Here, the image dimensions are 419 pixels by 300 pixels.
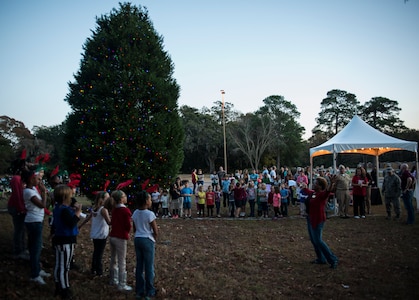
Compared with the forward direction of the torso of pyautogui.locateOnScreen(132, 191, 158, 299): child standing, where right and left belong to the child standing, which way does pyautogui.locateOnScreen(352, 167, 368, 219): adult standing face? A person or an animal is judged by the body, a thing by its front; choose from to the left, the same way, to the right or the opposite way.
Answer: the opposite way

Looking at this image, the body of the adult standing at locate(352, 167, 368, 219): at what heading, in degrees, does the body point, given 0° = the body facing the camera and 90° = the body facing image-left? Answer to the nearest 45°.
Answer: approximately 0°

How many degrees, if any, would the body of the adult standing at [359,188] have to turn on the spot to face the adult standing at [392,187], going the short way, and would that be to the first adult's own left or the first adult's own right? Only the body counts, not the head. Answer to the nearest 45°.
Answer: approximately 45° to the first adult's own left

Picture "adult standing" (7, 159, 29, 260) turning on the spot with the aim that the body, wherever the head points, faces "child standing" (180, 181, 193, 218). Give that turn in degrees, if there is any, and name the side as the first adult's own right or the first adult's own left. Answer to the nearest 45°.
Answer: approximately 45° to the first adult's own left

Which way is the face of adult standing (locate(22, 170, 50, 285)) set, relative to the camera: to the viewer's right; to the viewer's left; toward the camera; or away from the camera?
to the viewer's right

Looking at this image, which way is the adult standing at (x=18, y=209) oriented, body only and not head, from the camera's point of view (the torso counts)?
to the viewer's right

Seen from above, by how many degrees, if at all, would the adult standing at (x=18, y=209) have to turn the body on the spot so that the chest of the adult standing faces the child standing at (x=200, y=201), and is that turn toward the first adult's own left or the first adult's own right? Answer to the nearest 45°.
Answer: approximately 45° to the first adult's own left
